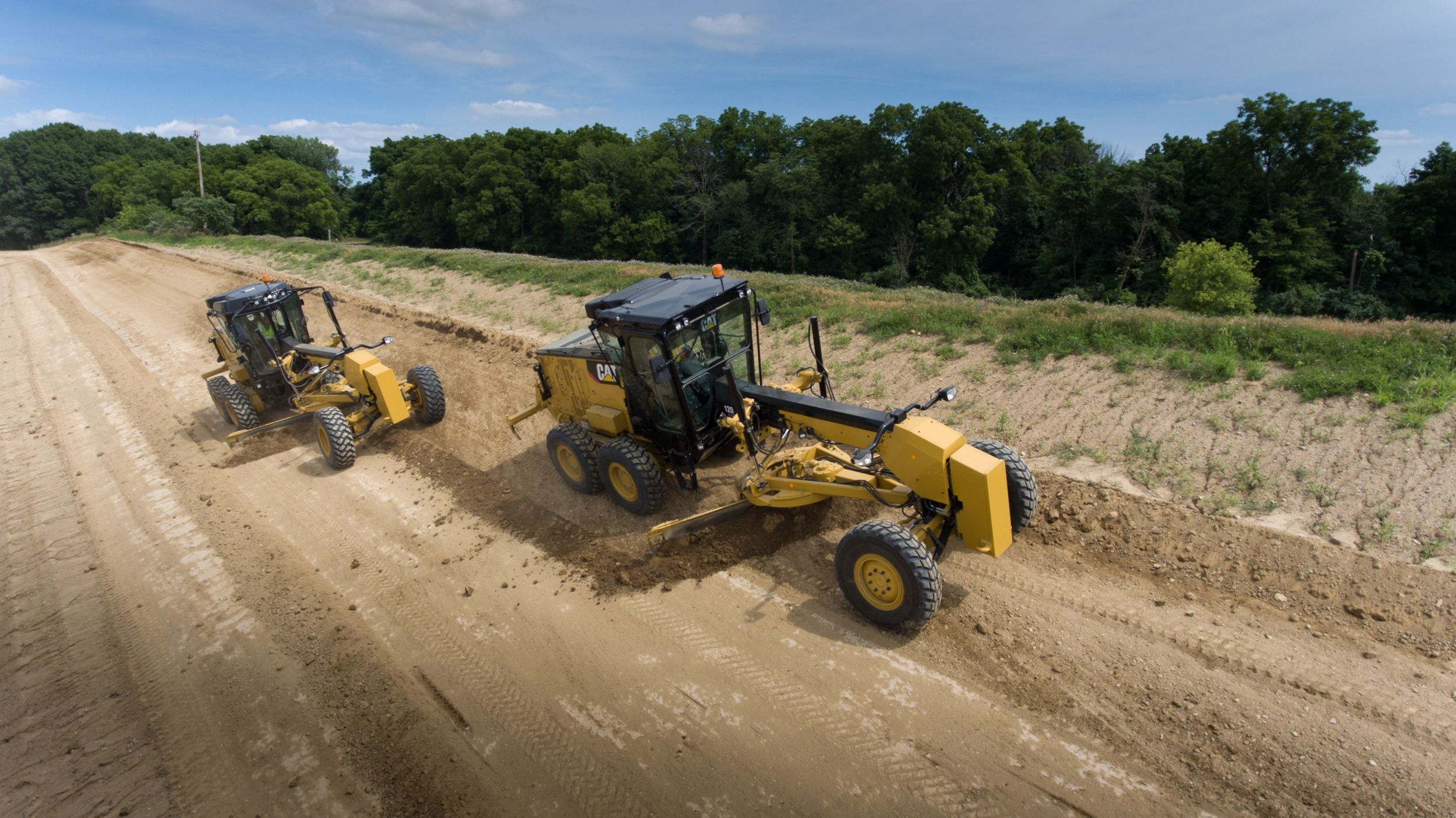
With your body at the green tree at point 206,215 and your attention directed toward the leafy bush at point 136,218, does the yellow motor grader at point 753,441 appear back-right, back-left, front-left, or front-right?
back-left

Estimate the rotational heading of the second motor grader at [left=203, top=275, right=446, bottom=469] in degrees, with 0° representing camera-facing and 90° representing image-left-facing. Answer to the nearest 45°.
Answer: approximately 315°

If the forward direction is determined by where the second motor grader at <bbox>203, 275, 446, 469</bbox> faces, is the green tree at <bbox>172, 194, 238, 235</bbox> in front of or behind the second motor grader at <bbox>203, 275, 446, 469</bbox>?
behind

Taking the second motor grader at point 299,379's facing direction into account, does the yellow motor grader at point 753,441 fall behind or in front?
in front

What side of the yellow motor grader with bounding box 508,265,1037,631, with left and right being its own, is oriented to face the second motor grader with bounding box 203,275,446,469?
back

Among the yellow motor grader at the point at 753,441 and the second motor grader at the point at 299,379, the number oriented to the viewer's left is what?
0

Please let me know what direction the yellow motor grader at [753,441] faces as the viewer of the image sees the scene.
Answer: facing the viewer and to the right of the viewer

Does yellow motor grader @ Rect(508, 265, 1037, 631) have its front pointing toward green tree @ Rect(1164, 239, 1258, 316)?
no

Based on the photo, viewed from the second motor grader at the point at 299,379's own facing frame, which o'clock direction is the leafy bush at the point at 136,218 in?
The leafy bush is roughly at 7 o'clock from the second motor grader.

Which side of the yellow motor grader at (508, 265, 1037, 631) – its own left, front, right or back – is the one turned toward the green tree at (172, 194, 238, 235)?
back

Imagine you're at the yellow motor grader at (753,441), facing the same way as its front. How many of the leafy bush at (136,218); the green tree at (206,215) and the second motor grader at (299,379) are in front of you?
0

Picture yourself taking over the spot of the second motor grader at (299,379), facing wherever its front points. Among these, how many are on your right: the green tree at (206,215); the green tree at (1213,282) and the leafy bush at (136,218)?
0

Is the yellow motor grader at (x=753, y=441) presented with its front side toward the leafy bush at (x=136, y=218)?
no
